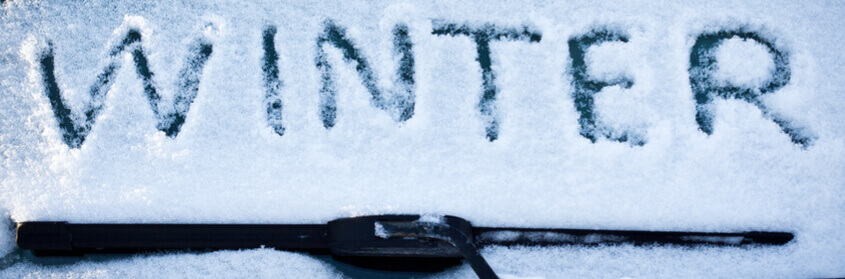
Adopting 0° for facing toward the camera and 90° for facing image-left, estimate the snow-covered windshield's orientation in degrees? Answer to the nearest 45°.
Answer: approximately 0°
